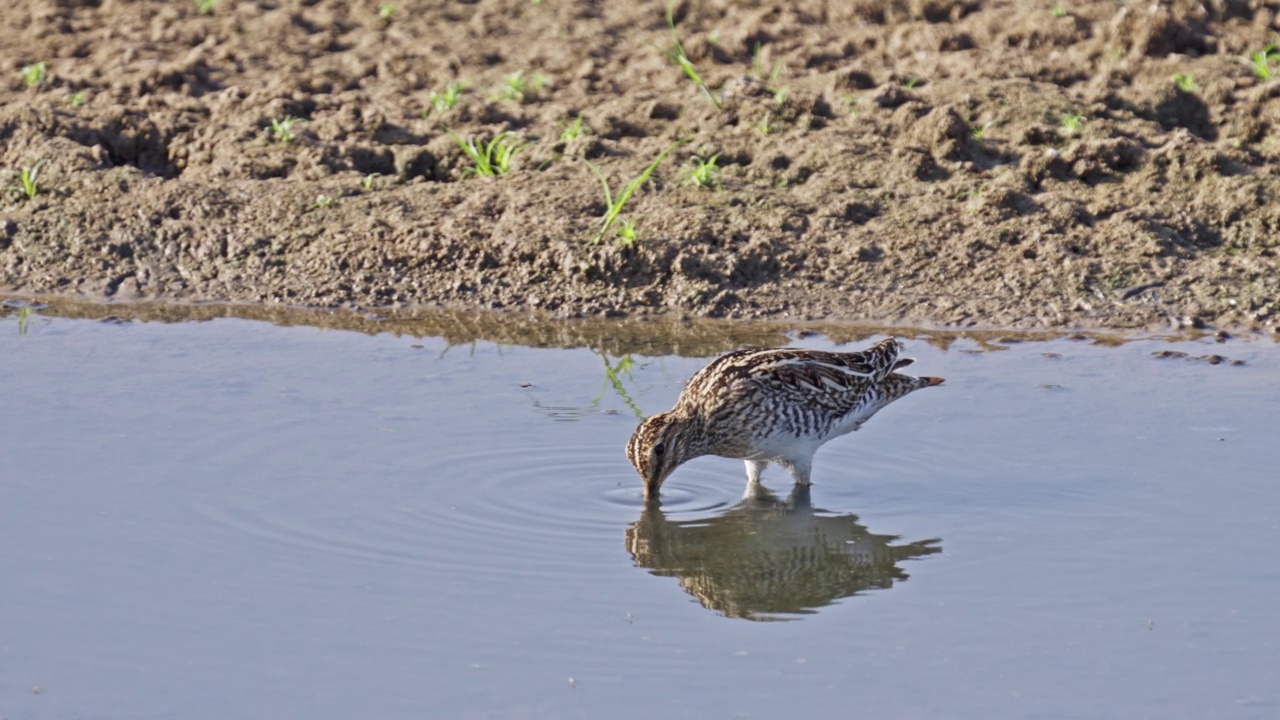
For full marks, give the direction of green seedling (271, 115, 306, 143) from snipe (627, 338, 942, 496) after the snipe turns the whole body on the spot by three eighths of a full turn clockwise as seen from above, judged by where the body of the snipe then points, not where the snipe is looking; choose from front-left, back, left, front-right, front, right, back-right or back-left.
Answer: left

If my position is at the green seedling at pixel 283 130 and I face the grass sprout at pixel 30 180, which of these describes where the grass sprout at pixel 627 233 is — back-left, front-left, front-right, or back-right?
back-left

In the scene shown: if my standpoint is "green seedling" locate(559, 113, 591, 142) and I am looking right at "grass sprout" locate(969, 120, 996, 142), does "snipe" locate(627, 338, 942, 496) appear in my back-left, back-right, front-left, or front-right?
front-right

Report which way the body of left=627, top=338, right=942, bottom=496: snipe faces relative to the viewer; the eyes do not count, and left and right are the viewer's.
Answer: facing to the left of the viewer

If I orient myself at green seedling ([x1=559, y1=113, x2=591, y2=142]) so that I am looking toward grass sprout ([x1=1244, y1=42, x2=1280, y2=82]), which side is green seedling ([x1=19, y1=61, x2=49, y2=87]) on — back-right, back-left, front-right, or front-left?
back-left

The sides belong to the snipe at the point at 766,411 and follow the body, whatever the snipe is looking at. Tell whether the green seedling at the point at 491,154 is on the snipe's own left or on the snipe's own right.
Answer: on the snipe's own right

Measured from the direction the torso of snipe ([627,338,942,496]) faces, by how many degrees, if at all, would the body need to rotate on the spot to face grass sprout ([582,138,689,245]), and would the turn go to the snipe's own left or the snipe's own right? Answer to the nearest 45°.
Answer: approximately 90° to the snipe's own right

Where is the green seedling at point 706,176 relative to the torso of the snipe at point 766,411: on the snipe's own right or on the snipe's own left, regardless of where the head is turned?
on the snipe's own right

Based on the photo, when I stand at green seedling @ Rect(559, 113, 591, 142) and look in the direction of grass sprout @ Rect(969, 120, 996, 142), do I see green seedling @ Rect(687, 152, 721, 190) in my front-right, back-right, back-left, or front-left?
front-right

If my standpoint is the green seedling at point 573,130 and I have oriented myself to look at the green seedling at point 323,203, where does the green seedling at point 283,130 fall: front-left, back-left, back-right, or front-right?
front-right

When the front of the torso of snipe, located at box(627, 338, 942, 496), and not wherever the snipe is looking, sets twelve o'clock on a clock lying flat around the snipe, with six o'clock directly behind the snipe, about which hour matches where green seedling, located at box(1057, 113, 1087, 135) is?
The green seedling is roughly at 4 o'clock from the snipe.

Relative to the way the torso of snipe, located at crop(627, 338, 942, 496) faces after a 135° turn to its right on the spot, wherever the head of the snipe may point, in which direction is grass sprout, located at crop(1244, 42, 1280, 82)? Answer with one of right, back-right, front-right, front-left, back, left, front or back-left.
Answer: front

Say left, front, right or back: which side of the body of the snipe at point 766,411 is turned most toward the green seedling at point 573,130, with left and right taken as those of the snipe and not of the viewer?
right

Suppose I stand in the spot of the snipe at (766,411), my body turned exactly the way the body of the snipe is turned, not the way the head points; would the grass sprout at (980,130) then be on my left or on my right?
on my right
